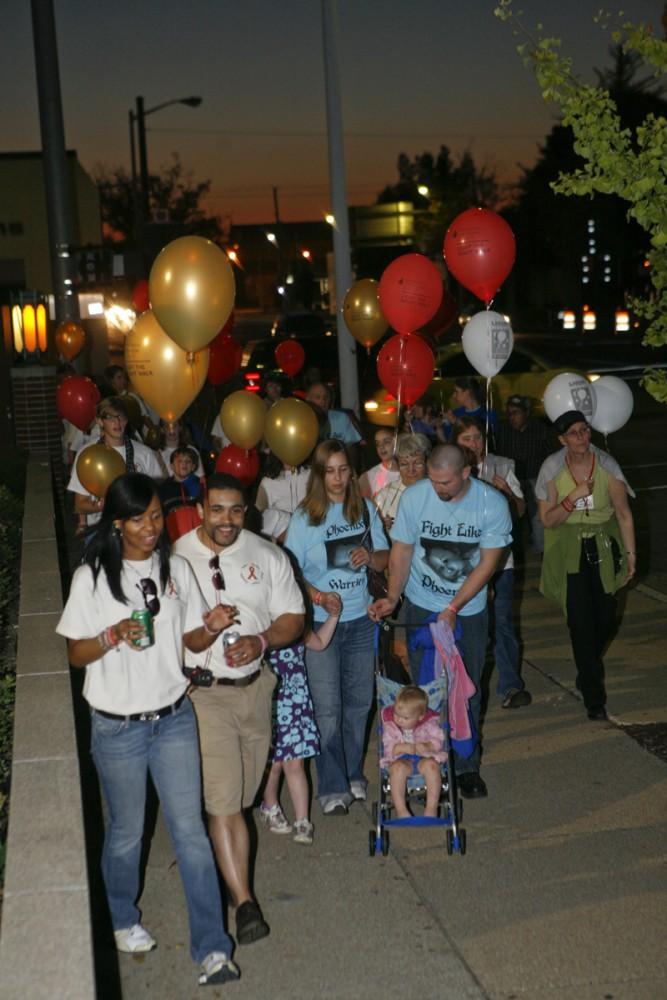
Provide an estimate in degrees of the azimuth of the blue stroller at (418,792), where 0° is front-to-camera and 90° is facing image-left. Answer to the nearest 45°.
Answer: approximately 0°

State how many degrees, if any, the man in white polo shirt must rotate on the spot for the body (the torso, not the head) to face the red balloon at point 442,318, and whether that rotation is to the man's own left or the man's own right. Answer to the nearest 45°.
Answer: approximately 180°

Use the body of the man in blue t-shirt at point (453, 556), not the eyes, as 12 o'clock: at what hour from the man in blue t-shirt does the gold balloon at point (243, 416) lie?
The gold balloon is roughly at 5 o'clock from the man in blue t-shirt.

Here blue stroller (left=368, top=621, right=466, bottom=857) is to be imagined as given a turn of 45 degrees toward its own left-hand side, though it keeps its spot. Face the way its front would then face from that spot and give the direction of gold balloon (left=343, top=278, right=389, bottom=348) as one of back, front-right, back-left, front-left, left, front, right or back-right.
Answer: back-left

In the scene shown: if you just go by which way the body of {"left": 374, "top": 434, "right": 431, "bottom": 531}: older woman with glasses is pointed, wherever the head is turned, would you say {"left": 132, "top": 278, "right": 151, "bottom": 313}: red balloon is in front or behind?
behind

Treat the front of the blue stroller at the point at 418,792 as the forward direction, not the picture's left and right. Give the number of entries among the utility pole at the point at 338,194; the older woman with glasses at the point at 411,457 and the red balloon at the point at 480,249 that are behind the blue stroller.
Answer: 3
